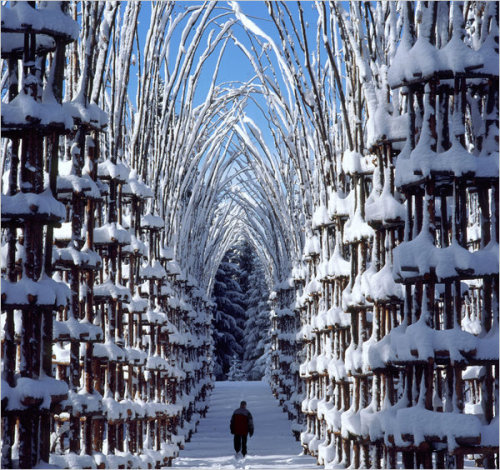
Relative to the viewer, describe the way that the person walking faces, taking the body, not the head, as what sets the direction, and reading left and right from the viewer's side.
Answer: facing away from the viewer
